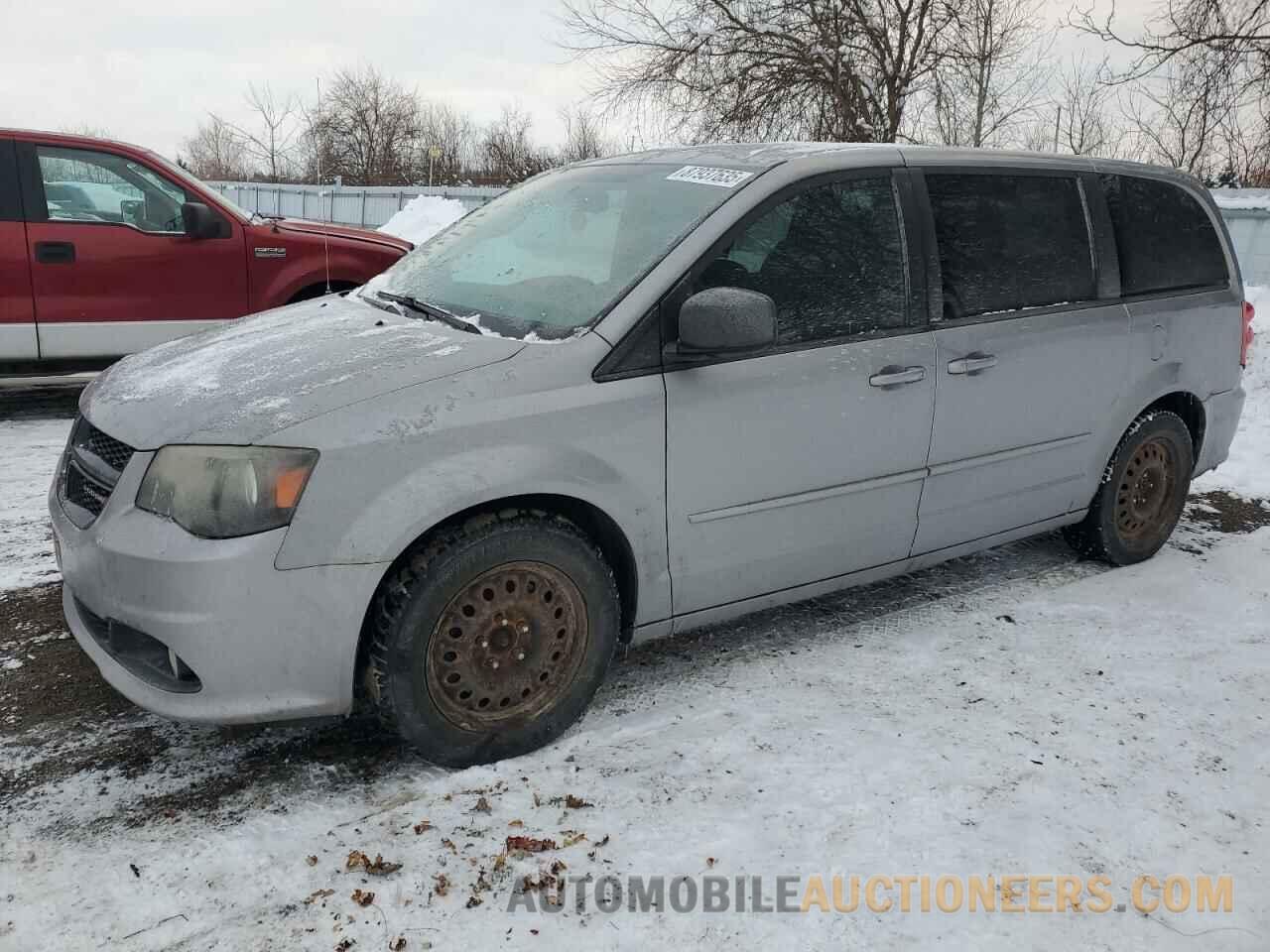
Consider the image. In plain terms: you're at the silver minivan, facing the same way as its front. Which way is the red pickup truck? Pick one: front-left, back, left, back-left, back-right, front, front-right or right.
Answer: right

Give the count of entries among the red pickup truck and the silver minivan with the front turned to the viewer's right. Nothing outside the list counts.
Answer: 1

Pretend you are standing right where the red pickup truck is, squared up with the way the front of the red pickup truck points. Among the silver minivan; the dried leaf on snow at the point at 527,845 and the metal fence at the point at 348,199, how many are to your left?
1

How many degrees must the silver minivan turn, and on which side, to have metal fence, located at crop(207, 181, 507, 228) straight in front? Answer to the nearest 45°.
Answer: approximately 135° to its right

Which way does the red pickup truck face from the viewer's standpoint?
to the viewer's right

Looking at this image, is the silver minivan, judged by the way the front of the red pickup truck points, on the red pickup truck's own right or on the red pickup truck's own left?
on the red pickup truck's own right

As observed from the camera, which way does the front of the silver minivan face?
facing the viewer and to the left of the viewer

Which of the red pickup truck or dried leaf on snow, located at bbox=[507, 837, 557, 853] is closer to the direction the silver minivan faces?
the dried leaf on snow

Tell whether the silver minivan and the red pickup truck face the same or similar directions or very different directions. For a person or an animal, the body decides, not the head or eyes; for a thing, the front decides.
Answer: very different directions

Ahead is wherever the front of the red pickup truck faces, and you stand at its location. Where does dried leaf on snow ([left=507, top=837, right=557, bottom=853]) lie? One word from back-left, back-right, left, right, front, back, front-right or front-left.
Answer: right

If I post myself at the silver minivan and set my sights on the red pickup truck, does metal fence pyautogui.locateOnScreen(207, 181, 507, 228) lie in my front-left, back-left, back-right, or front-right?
front-right

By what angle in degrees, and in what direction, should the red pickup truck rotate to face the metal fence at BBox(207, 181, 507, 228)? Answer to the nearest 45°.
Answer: approximately 90° to its left

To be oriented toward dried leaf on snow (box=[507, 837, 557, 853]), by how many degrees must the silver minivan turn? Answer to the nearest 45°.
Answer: approximately 45° to its left
